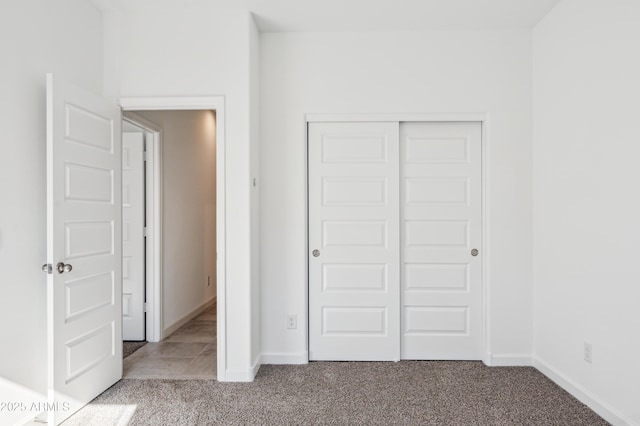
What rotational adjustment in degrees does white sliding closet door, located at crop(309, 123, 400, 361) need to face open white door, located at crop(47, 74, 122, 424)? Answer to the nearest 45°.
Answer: approximately 45° to its right

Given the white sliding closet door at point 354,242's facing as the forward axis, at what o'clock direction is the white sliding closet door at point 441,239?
the white sliding closet door at point 441,239 is roughly at 9 o'clock from the white sliding closet door at point 354,242.

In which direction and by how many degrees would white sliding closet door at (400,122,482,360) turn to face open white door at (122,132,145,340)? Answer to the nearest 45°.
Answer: approximately 90° to its right

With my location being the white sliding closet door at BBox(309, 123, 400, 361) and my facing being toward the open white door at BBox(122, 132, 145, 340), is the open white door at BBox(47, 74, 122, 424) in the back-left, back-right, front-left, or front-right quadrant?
front-left

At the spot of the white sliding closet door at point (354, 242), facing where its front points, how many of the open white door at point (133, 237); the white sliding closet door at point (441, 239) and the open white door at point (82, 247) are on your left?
1

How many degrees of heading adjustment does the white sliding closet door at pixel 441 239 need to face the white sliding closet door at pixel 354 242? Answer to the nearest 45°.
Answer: approximately 90° to its right

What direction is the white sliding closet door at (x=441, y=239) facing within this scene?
toward the camera

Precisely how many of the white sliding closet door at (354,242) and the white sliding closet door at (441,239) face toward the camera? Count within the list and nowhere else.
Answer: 2

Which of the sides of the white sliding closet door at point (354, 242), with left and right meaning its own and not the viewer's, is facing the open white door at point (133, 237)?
right

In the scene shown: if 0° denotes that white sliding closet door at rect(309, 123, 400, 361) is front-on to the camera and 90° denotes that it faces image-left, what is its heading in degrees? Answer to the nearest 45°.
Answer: approximately 0°
